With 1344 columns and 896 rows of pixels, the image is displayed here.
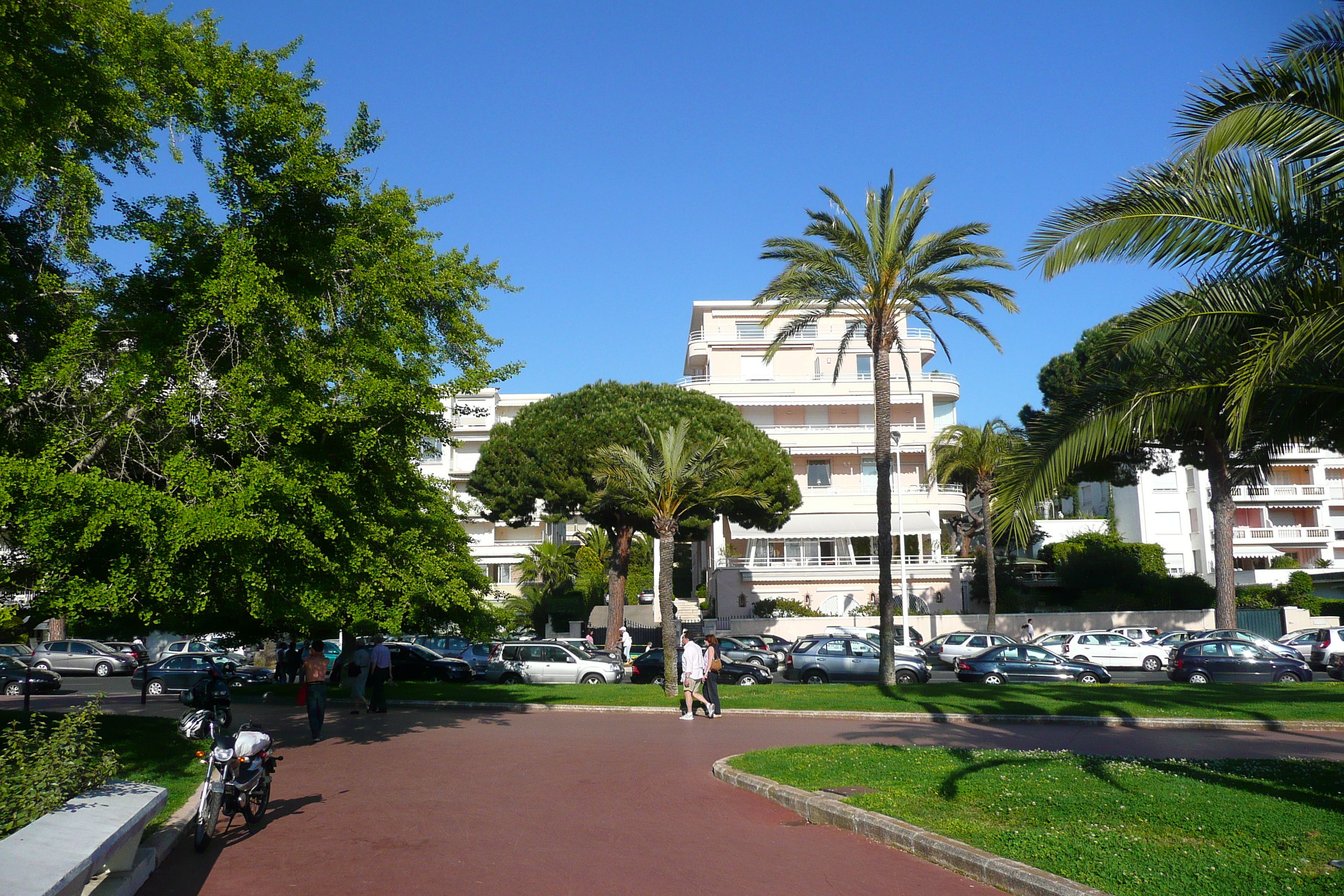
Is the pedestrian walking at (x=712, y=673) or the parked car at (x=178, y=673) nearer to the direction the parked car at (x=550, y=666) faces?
the pedestrian walking

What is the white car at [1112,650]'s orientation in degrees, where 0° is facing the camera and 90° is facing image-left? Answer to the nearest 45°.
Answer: approximately 270°

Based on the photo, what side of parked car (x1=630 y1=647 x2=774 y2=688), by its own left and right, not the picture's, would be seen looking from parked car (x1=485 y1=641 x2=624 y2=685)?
back

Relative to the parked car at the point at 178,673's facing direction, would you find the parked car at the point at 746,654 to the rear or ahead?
ahead

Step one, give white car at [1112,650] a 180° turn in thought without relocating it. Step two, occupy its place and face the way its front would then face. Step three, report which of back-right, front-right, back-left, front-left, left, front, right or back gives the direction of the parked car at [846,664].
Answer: front-left

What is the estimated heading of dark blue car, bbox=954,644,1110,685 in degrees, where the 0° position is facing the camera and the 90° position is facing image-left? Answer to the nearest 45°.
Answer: approximately 270°

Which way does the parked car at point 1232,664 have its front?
to the viewer's right

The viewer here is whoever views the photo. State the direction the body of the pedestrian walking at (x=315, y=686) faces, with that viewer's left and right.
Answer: facing away from the viewer

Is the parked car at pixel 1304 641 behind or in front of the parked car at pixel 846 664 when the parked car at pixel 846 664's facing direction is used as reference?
in front
